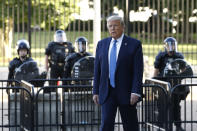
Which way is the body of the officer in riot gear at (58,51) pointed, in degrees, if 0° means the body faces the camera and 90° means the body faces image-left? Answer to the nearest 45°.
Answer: approximately 0°

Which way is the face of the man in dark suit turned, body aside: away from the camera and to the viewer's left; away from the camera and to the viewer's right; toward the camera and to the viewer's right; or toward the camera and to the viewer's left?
toward the camera and to the viewer's left

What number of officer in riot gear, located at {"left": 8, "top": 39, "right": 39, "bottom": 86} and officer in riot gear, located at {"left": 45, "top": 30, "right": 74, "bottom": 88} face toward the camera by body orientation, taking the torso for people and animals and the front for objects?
2

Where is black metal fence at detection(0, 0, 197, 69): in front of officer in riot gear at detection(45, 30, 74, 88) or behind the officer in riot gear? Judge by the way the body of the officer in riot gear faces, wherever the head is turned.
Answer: behind

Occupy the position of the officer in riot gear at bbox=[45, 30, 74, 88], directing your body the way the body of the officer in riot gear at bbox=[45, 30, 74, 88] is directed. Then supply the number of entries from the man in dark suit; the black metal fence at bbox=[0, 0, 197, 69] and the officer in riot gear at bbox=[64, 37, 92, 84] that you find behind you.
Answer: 1

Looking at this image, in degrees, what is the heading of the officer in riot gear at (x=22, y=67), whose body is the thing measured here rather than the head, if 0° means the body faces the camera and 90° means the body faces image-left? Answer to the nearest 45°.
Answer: approximately 0°

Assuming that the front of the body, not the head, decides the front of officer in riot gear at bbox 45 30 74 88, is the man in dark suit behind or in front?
in front
